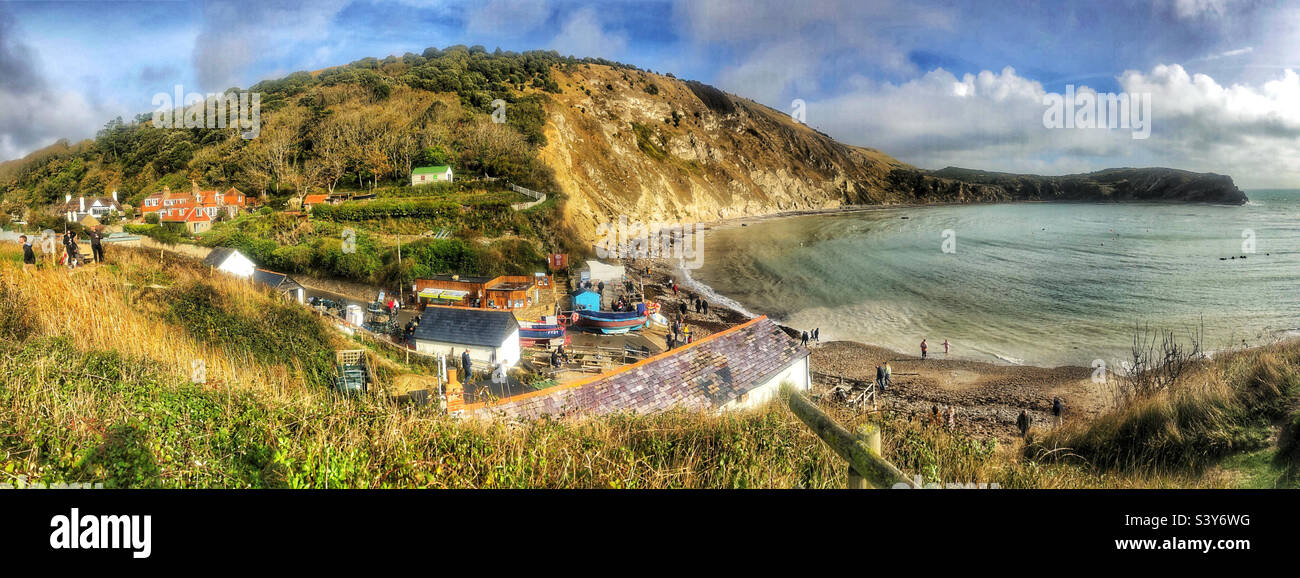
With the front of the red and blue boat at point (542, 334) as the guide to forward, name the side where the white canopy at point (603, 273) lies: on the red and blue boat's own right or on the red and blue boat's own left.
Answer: on the red and blue boat's own left

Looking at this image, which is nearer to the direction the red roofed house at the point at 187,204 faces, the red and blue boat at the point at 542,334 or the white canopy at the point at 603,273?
the red and blue boat

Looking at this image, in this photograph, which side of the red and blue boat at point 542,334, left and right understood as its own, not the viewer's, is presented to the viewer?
right

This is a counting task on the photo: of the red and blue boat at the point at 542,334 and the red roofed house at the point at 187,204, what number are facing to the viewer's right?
1

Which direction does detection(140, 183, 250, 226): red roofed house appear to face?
toward the camera
